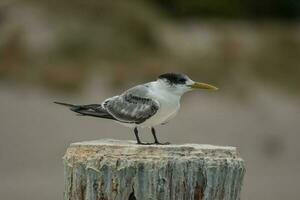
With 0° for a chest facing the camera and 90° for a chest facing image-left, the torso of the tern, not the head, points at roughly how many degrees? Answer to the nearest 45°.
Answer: approximately 270°
